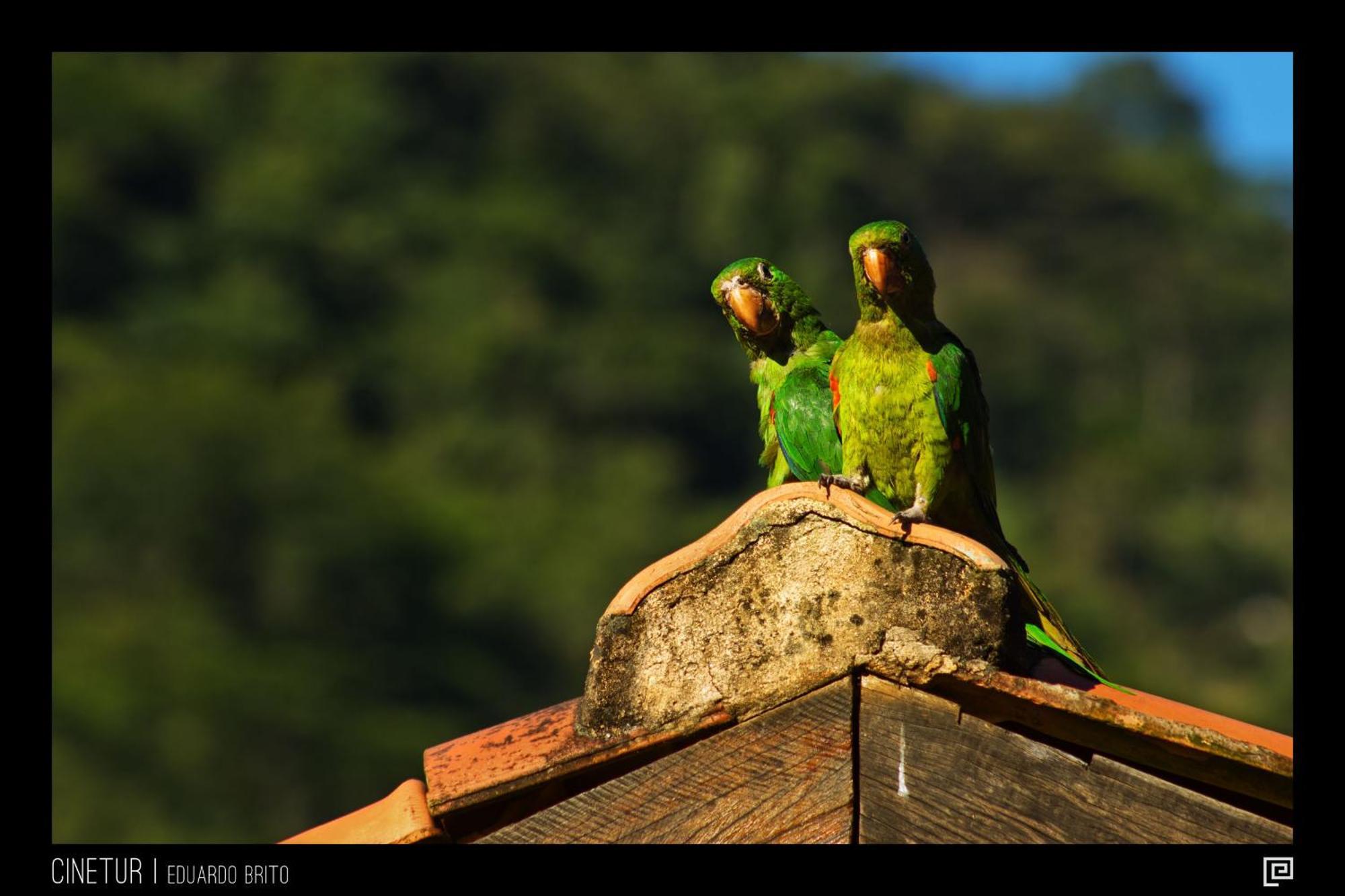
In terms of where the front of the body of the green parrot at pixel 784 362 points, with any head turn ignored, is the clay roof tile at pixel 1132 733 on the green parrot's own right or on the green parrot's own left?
on the green parrot's own left

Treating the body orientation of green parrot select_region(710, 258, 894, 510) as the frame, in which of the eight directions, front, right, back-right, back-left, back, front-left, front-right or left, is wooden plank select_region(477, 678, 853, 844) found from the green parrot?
front-left

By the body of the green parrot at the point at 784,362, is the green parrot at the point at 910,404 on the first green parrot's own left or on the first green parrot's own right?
on the first green parrot's own left

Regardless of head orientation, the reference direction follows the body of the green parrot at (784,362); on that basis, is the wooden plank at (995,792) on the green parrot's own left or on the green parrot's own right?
on the green parrot's own left

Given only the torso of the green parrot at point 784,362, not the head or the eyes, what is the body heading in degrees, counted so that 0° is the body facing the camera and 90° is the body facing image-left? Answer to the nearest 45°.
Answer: approximately 45°

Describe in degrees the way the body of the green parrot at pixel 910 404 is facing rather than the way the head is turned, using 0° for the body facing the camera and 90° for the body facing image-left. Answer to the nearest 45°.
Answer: approximately 45°
